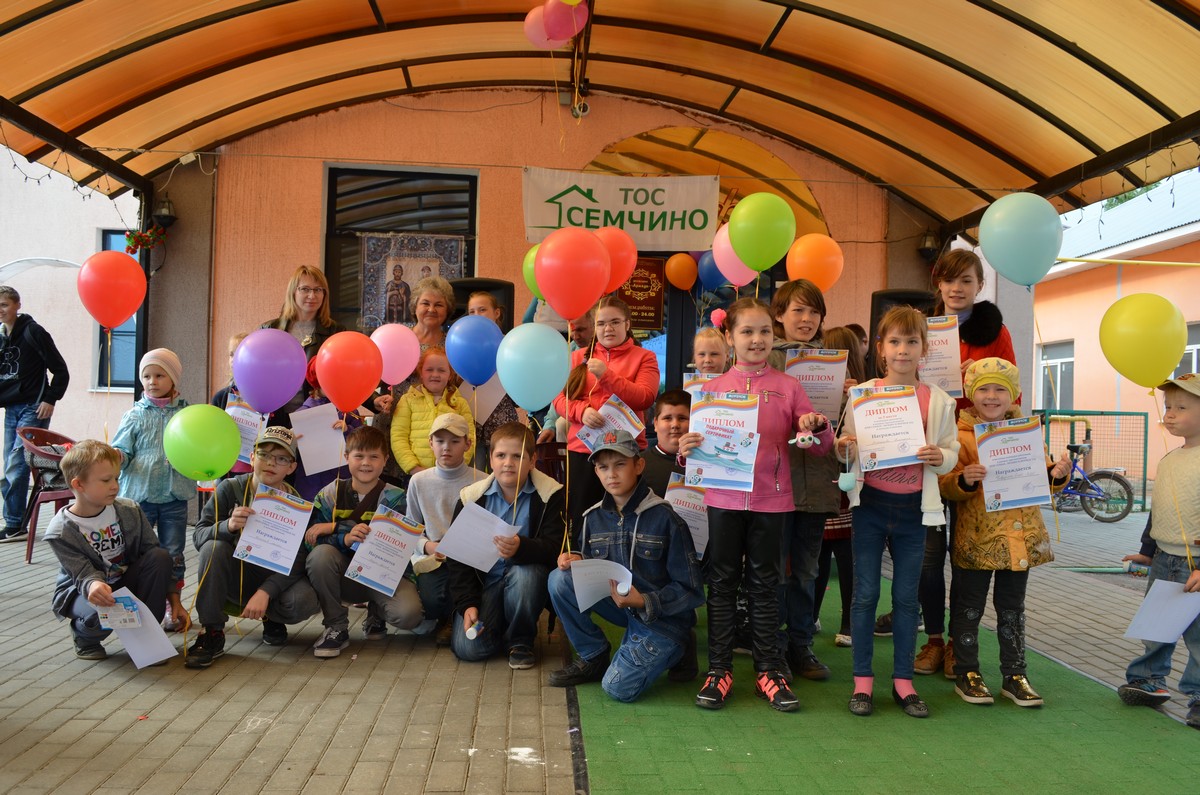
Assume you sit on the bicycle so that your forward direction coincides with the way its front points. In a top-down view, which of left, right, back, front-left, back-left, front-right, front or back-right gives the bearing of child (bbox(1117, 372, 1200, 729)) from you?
left

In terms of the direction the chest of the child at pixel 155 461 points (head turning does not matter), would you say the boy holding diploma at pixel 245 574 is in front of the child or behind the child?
in front

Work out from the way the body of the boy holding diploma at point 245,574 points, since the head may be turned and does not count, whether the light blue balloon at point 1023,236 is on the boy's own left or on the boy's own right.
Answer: on the boy's own left

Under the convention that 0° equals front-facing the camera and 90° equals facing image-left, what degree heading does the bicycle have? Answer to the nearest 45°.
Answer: approximately 90°

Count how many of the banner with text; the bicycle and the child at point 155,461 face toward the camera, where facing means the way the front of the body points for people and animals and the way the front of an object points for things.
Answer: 2

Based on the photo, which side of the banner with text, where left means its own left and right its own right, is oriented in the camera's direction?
front

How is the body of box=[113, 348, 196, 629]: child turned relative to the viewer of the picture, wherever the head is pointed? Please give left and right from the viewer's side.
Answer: facing the viewer

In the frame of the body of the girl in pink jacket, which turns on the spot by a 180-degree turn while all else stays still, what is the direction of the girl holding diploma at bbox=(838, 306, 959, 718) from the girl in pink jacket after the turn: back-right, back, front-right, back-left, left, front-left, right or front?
right

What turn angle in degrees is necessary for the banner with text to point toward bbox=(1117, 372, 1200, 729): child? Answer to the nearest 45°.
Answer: approximately 45° to its left

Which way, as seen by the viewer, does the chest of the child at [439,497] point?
toward the camera

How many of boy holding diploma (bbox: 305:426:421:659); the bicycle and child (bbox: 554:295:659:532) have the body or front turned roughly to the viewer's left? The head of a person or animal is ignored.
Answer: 1

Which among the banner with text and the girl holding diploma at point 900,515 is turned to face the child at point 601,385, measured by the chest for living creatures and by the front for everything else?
the banner with text

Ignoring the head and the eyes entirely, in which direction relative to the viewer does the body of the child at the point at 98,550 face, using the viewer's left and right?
facing the viewer and to the right of the viewer
